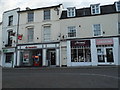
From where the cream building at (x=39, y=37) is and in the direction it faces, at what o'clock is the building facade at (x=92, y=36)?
The building facade is roughly at 10 o'clock from the cream building.

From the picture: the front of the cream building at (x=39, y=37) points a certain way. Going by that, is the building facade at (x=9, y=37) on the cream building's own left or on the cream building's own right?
on the cream building's own right

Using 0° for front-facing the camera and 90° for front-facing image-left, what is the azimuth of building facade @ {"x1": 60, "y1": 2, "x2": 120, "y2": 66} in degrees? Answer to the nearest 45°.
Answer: approximately 0°

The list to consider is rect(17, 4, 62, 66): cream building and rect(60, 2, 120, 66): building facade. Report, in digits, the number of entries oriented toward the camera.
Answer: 2

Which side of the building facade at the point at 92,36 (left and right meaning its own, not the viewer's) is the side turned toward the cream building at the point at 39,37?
right
